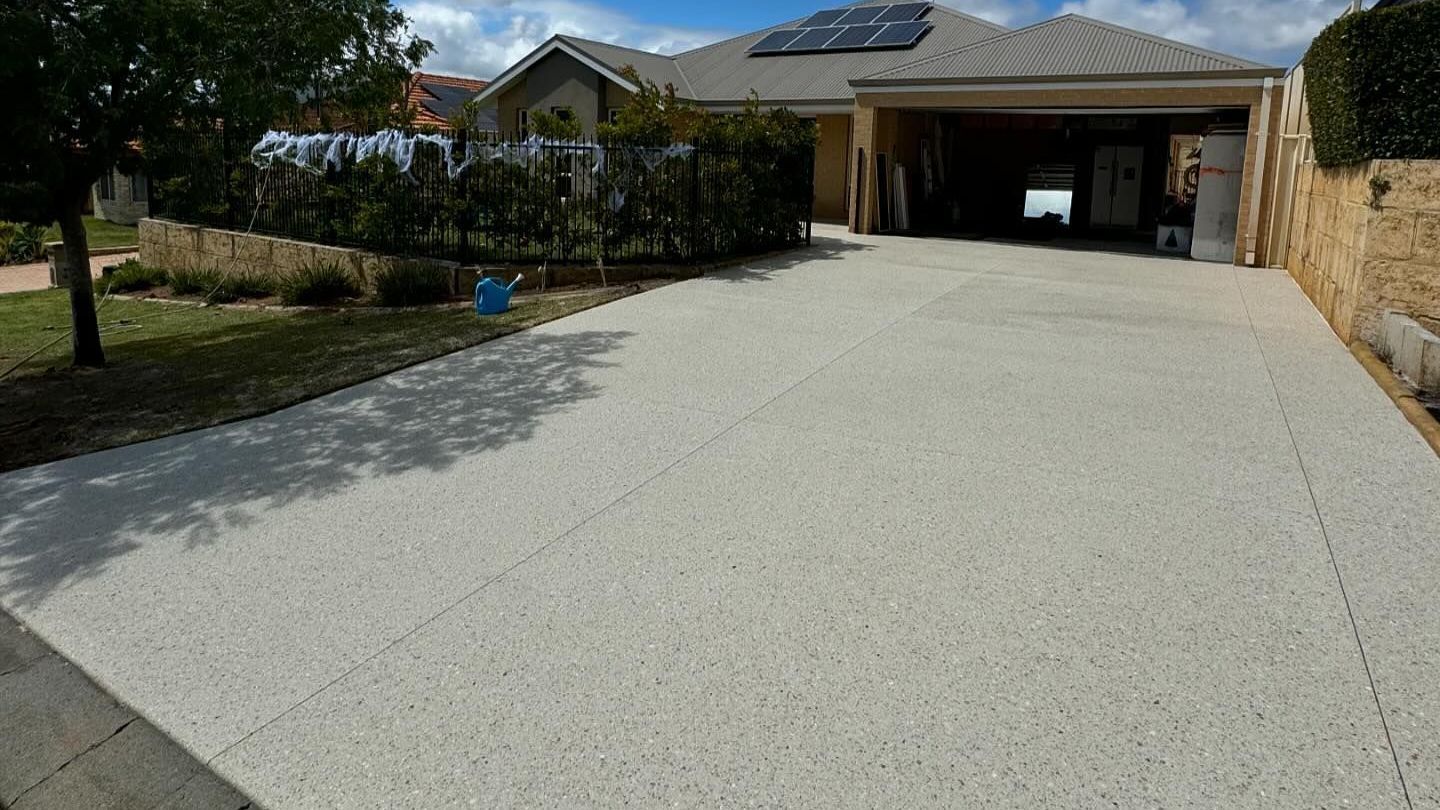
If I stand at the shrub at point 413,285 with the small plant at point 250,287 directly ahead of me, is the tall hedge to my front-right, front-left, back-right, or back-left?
back-right

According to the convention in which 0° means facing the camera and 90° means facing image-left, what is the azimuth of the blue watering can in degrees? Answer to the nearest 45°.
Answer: approximately 270°

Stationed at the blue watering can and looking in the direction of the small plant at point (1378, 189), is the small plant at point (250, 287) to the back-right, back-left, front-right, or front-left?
back-left

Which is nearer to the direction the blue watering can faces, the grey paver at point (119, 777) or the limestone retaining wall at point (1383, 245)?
the limestone retaining wall

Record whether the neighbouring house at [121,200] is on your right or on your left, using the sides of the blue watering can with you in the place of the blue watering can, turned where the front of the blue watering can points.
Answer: on your left

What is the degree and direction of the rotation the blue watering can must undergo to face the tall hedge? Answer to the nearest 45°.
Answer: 0° — it already faces it

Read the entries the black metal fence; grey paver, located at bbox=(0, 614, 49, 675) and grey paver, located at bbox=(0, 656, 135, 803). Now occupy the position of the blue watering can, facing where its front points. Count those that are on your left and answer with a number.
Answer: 1

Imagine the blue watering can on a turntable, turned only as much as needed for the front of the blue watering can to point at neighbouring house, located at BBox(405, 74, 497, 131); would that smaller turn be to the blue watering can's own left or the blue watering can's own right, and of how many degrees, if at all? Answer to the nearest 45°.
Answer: approximately 90° to the blue watering can's own left

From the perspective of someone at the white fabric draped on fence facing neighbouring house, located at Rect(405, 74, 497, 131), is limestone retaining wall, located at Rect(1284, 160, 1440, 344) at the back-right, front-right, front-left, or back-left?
back-right

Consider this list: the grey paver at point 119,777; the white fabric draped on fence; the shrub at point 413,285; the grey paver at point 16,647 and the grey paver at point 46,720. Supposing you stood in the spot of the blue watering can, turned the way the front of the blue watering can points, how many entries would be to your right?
3

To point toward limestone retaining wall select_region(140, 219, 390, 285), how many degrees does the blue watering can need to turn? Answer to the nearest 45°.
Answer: approximately 135° to its left

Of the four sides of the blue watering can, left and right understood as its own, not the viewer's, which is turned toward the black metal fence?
left

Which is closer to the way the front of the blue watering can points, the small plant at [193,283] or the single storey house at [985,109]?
the single storey house

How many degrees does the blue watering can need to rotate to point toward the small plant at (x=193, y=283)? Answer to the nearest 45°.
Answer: approximately 135° to its left

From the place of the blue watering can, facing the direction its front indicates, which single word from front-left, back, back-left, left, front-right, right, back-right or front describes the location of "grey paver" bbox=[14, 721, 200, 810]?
right

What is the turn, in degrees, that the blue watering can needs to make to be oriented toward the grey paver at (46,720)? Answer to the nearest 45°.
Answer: approximately 90° to its right

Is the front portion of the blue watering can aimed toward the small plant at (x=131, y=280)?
no

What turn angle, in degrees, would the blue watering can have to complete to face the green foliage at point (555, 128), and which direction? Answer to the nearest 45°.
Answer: approximately 90° to its left

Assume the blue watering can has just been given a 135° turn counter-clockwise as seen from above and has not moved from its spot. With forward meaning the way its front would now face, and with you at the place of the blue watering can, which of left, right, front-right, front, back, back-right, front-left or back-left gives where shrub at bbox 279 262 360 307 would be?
front

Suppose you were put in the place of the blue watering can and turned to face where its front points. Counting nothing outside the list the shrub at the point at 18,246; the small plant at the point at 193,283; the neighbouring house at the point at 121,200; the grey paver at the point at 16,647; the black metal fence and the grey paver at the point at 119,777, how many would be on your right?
2

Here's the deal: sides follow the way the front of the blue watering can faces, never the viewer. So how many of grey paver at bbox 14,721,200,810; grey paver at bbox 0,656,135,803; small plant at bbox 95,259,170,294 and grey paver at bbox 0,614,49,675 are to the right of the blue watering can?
3

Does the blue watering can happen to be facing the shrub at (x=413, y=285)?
no
